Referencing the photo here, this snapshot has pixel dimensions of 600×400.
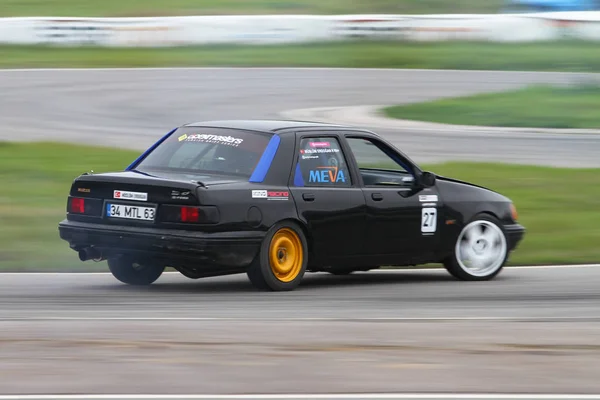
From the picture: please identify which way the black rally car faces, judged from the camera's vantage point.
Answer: facing away from the viewer and to the right of the viewer
